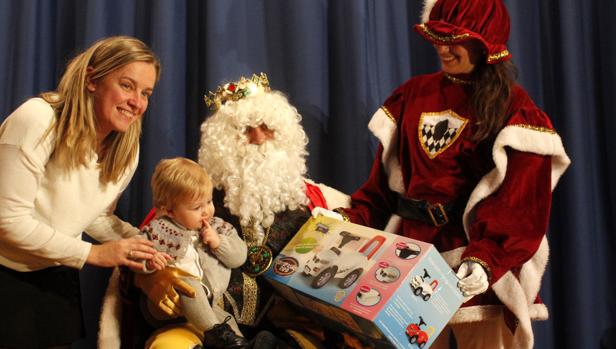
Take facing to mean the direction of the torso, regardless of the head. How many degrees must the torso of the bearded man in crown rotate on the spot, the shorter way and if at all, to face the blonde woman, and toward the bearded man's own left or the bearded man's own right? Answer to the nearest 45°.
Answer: approximately 45° to the bearded man's own right

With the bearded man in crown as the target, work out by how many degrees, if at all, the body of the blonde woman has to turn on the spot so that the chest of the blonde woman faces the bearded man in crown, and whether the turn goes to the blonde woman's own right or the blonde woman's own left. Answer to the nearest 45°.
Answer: approximately 90° to the blonde woman's own left

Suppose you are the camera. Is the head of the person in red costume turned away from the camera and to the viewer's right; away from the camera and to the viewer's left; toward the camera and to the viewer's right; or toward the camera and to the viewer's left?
toward the camera and to the viewer's left

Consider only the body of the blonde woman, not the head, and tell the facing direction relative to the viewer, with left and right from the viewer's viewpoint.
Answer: facing the viewer and to the right of the viewer

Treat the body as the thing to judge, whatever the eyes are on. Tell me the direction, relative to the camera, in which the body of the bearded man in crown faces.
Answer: toward the camera

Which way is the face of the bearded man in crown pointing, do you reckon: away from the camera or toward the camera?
toward the camera

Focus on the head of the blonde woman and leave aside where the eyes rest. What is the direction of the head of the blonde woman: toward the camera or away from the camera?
toward the camera

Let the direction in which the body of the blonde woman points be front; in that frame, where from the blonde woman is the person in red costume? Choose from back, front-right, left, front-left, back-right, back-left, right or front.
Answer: front-left

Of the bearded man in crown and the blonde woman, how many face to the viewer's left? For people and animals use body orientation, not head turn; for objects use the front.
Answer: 0

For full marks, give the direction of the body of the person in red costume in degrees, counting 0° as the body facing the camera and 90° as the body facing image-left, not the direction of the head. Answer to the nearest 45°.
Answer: approximately 45°

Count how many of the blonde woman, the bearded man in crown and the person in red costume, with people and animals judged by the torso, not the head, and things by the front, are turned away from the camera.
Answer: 0
